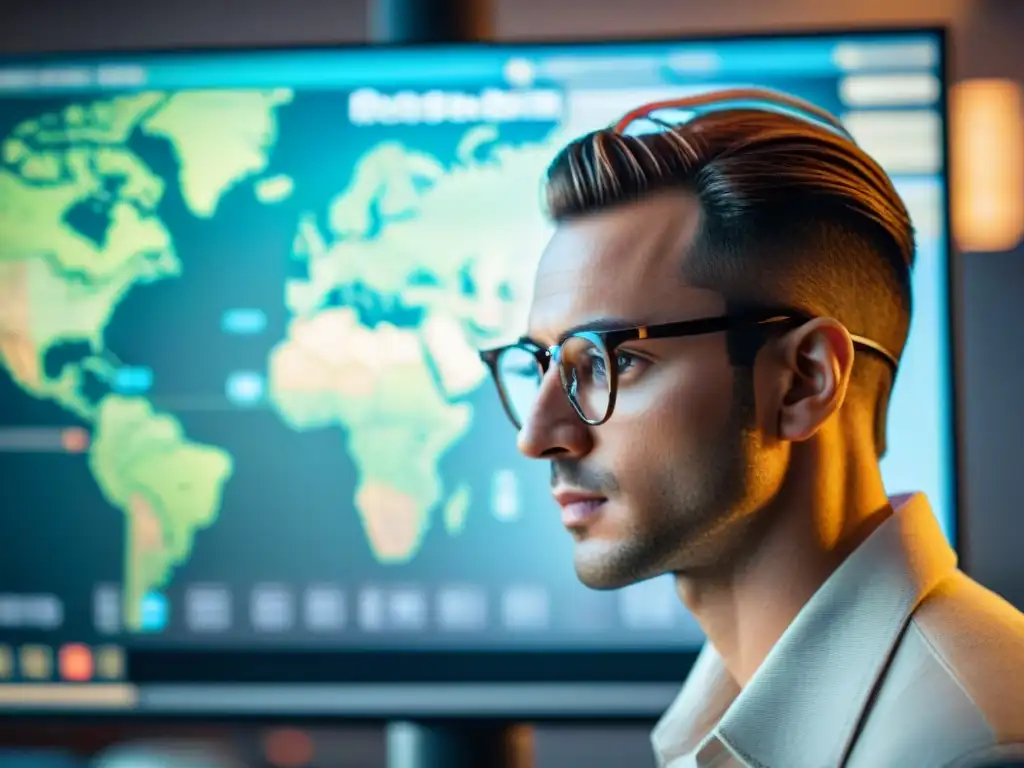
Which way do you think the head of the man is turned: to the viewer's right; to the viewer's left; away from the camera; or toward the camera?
to the viewer's left

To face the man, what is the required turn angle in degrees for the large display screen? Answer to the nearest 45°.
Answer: approximately 45° to its left

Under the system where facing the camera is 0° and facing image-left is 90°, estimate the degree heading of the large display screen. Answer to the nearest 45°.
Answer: approximately 0°
